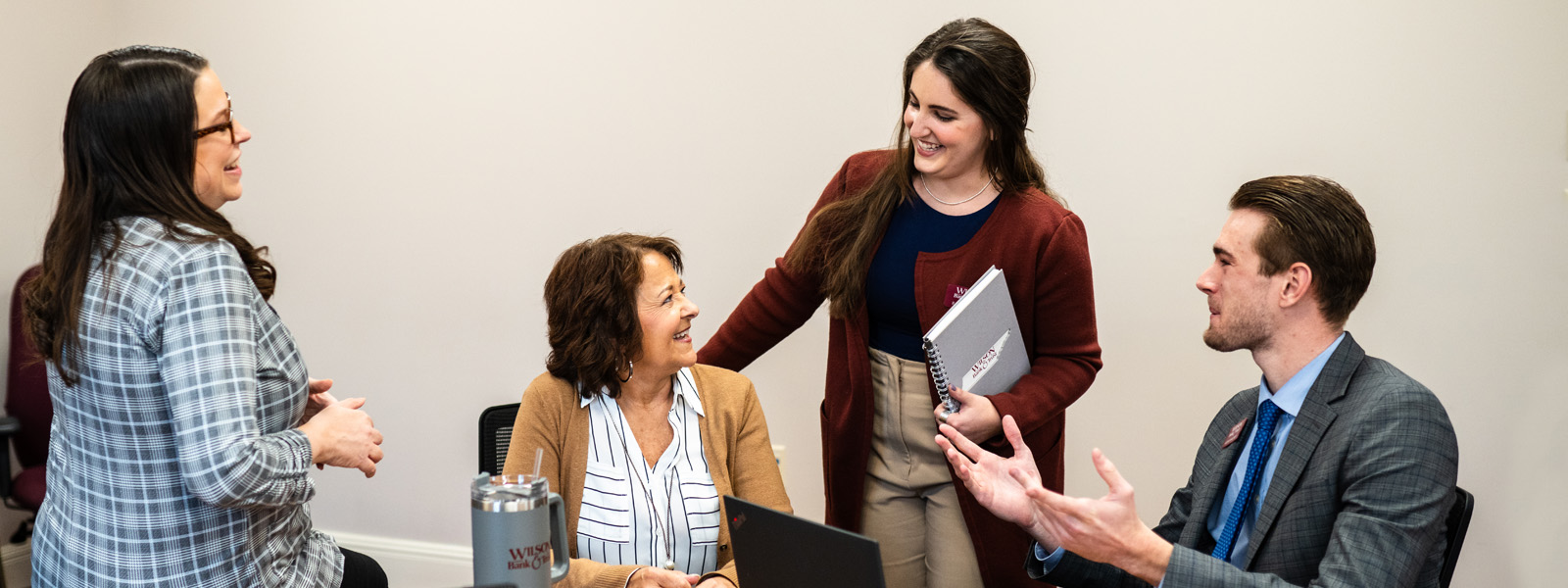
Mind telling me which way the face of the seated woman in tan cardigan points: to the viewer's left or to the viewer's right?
to the viewer's right

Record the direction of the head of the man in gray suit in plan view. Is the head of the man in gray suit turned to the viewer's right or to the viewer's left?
to the viewer's left

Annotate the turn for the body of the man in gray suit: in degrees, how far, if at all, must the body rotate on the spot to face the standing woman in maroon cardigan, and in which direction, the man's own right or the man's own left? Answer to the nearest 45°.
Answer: approximately 90° to the man's own right

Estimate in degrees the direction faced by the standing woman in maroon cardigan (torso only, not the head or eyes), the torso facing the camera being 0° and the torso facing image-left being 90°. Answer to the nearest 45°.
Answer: approximately 45°

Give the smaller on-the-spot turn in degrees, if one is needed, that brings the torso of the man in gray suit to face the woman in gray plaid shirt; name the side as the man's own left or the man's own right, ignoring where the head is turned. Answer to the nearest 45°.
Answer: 0° — they already face them

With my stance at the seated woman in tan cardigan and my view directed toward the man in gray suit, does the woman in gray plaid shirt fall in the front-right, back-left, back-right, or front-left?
back-right

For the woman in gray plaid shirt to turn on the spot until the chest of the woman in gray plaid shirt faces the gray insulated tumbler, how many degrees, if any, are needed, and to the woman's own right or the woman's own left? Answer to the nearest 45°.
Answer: approximately 90° to the woman's own right

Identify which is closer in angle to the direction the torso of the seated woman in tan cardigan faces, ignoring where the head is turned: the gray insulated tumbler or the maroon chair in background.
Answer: the gray insulated tumbler

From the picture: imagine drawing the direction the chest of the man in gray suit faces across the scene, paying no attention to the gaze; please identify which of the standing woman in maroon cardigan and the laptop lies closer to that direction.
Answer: the laptop

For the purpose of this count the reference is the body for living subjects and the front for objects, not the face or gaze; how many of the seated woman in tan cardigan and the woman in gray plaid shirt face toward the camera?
1

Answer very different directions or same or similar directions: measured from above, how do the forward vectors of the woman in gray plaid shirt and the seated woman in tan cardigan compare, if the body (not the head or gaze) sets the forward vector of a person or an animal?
very different directions

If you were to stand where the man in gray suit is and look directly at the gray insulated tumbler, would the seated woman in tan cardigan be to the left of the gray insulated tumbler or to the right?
right

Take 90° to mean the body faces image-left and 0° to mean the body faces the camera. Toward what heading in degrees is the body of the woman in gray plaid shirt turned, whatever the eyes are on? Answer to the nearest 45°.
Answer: approximately 225°

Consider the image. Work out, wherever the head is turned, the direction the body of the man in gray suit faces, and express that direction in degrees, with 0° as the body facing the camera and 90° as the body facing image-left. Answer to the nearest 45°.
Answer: approximately 45°
